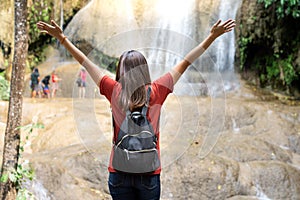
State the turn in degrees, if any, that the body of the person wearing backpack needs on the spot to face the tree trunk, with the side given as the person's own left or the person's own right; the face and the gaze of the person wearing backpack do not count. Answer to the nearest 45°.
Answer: approximately 45° to the person's own left

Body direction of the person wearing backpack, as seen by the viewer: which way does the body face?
away from the camera

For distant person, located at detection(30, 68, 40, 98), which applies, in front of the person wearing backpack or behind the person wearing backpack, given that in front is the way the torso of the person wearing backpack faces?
in front

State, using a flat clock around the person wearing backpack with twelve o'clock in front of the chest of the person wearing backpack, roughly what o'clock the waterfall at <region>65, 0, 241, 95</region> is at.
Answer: The waterfall is roughly at 12 o'clock from the person wearing backpack.

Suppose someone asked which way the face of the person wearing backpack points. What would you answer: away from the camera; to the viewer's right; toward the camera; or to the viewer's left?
away from the camera

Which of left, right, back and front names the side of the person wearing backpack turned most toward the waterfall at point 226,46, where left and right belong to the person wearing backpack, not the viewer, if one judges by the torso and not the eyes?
front
